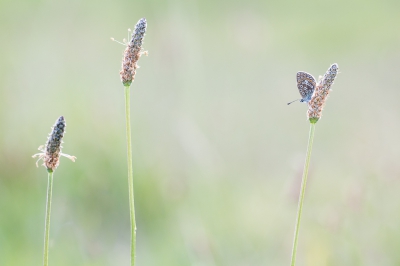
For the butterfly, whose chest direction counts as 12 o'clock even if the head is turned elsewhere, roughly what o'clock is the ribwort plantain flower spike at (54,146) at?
The ribwort plantain flower spike is roughly at 11 o'clock from the butterfly.

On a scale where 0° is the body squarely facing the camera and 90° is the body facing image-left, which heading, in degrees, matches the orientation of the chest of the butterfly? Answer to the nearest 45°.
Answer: approximately 90°
